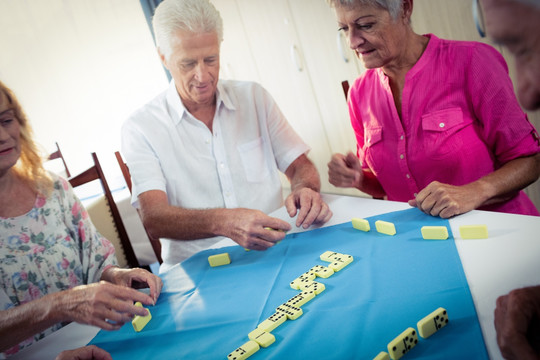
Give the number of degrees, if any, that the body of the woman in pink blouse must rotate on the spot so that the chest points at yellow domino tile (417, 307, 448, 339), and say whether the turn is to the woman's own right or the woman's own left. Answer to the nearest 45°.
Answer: approximately 45° to the woman's own left

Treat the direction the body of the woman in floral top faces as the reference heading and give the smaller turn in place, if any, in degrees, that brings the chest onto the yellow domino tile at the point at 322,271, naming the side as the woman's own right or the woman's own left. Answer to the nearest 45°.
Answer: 0° — they already face it

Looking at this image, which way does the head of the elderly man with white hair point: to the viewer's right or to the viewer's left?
to the viewer's right

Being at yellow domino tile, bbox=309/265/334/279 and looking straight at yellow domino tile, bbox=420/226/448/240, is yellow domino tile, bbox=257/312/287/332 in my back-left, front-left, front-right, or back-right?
back-right

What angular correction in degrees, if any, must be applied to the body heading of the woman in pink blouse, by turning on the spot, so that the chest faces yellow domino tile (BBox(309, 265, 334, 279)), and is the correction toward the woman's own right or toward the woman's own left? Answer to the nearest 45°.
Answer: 0° — they already face it

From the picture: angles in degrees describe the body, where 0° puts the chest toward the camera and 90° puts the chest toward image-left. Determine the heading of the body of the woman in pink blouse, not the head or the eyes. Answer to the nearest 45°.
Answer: approximately 45°
